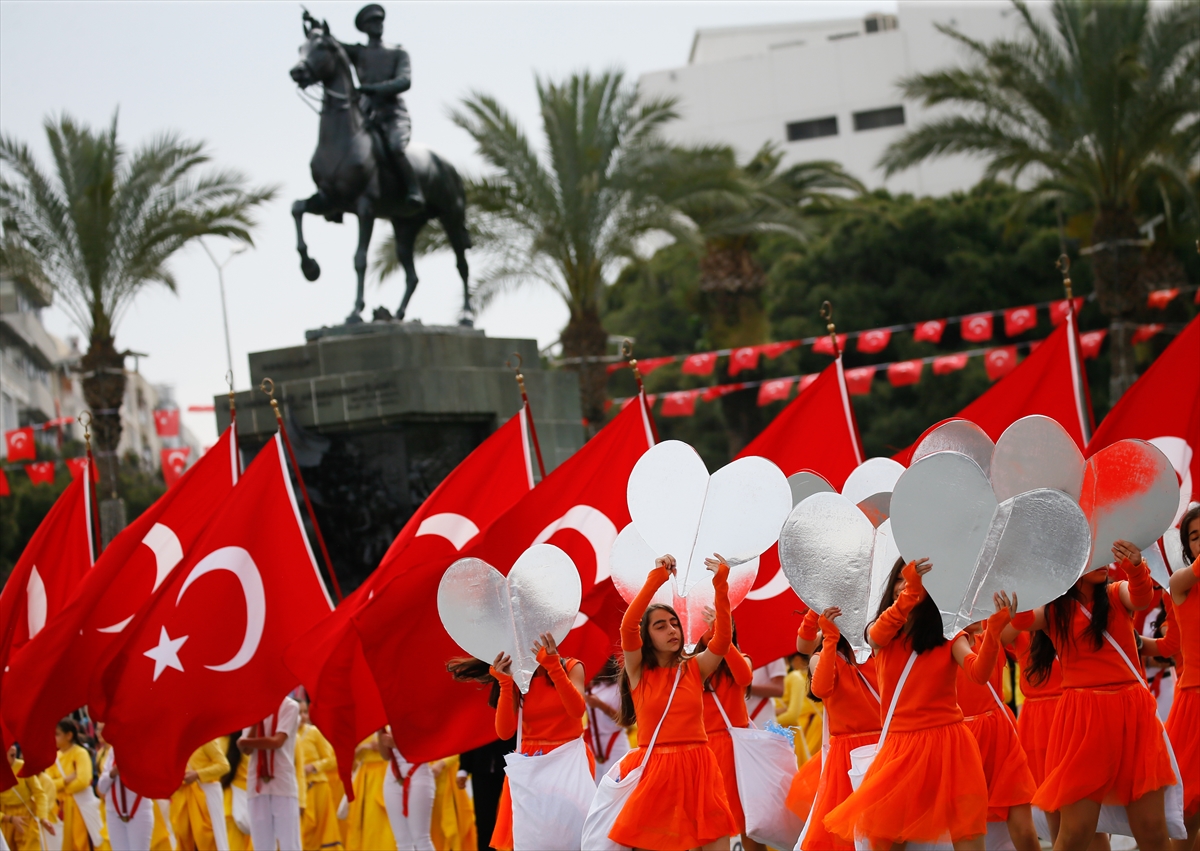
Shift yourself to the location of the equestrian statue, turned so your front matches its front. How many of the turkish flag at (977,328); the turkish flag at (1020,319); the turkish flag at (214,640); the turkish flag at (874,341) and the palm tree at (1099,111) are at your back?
4

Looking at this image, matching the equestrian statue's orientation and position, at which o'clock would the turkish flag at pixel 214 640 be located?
The turkish flag is roughly at 11 o'clock from the equestrian statue.

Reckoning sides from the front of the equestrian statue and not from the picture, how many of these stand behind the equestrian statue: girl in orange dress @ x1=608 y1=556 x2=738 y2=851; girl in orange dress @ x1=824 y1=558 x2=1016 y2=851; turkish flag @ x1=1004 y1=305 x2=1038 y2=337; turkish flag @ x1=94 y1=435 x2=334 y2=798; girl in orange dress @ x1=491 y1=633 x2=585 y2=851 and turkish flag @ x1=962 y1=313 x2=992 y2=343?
2

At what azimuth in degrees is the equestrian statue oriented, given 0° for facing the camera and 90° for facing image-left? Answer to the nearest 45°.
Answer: approximately 45°

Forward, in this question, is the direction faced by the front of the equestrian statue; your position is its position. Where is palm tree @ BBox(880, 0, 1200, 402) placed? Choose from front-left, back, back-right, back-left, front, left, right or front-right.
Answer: back

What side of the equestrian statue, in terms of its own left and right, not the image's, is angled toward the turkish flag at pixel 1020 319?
back

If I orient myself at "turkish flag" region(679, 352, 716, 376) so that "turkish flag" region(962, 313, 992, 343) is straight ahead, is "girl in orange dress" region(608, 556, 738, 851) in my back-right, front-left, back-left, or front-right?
back-right

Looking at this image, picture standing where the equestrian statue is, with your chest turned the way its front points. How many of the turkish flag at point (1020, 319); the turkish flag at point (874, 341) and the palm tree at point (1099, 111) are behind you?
3

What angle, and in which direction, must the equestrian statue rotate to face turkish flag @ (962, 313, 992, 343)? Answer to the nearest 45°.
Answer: approximately 180°

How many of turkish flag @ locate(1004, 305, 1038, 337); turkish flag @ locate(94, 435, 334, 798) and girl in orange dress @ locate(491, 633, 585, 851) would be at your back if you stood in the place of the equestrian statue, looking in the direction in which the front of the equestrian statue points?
1

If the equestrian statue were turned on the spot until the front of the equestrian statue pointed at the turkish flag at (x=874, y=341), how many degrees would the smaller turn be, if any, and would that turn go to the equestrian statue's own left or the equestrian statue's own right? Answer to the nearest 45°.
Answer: approximately 180°

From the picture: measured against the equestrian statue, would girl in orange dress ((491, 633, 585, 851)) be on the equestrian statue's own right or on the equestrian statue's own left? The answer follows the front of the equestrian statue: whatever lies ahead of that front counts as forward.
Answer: on the equestrian statue's own left

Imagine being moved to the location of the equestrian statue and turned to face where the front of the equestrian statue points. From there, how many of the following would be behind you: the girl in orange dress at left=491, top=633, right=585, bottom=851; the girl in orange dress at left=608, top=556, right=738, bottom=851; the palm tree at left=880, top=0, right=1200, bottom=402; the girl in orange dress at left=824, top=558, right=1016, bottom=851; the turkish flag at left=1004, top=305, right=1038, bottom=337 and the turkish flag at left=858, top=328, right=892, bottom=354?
3
